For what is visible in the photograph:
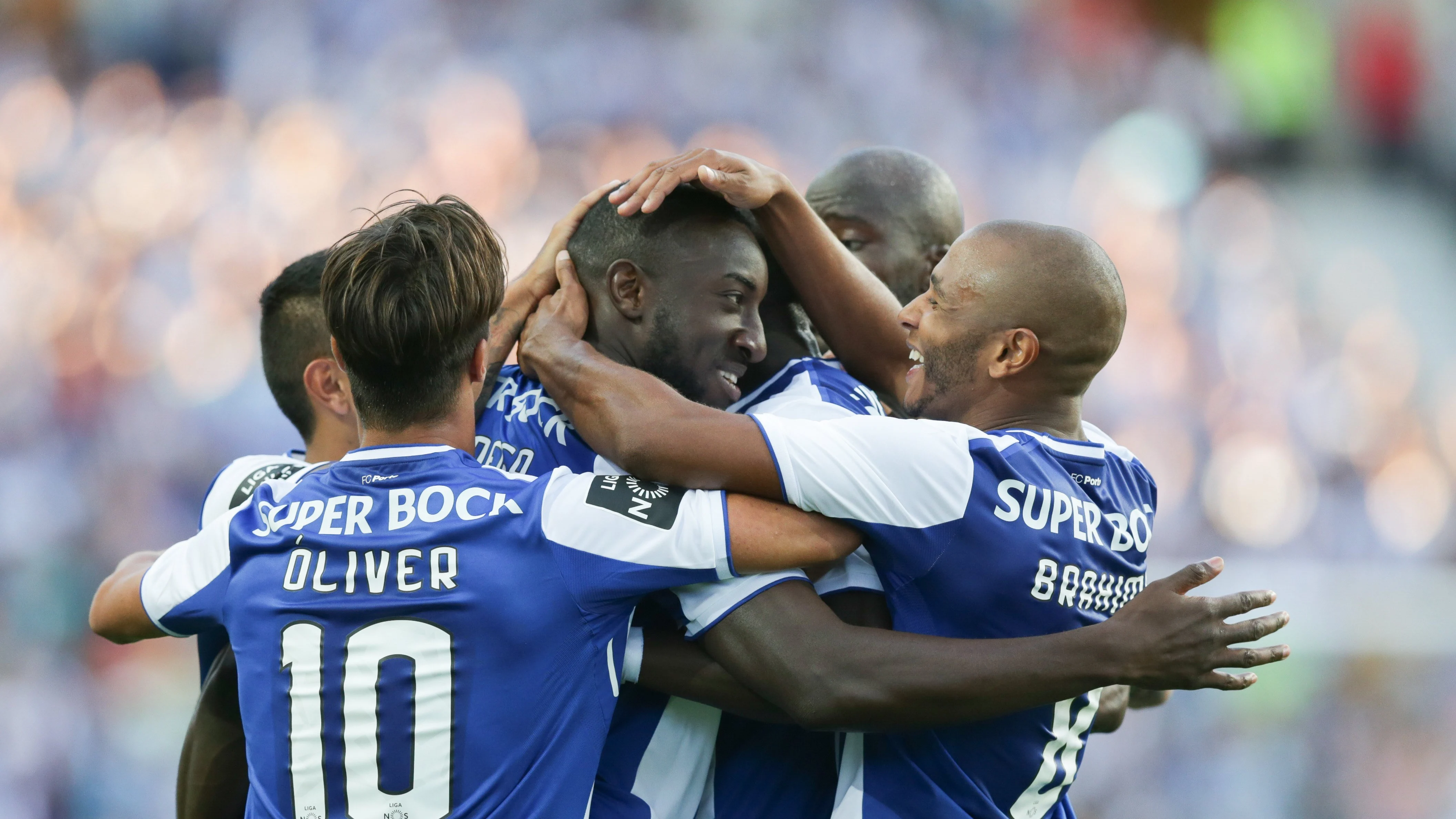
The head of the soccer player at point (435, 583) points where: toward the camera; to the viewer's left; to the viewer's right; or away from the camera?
away from the camera

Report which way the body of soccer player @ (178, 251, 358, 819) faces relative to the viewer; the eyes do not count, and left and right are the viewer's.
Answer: facing away from the viewer and to the right of the viewer

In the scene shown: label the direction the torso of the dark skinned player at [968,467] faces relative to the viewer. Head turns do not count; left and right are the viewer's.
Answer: facing away from the viewer and to the left of the viewer

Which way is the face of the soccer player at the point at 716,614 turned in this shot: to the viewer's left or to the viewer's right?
to the viewer's right

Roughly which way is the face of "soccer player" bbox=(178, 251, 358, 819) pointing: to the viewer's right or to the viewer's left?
to the viewer's right

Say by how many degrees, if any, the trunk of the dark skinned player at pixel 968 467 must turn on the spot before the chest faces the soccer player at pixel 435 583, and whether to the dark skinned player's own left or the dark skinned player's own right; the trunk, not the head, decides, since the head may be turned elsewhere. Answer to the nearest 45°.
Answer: approximately 45° to the dark skinned player's own left
